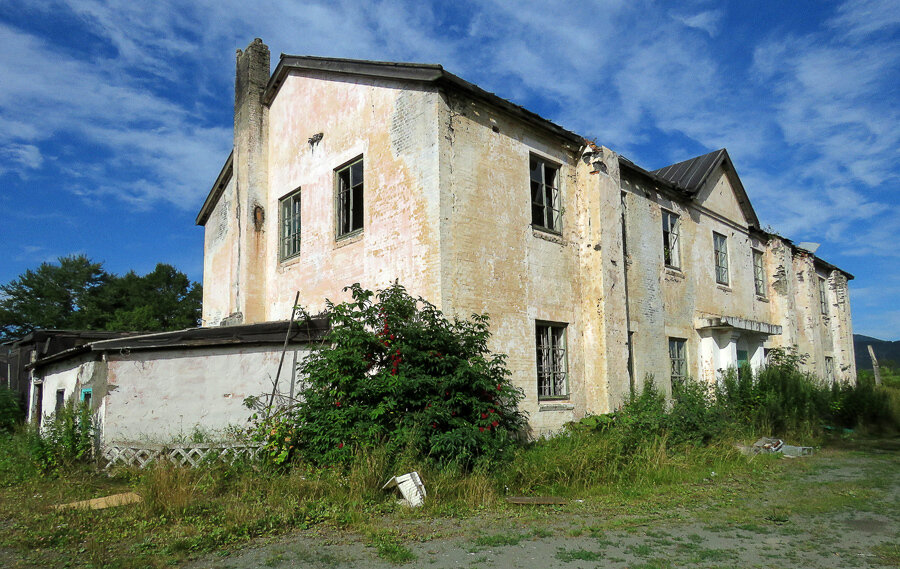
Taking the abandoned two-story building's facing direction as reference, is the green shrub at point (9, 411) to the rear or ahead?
to the rear

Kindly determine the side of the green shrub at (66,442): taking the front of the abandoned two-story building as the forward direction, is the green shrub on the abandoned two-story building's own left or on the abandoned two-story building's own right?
on the abandoned two-story building's own right

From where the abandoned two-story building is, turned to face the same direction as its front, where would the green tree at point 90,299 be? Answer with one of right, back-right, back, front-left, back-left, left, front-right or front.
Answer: back

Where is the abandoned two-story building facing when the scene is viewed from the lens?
facing the viewer and to the right of the viewer
